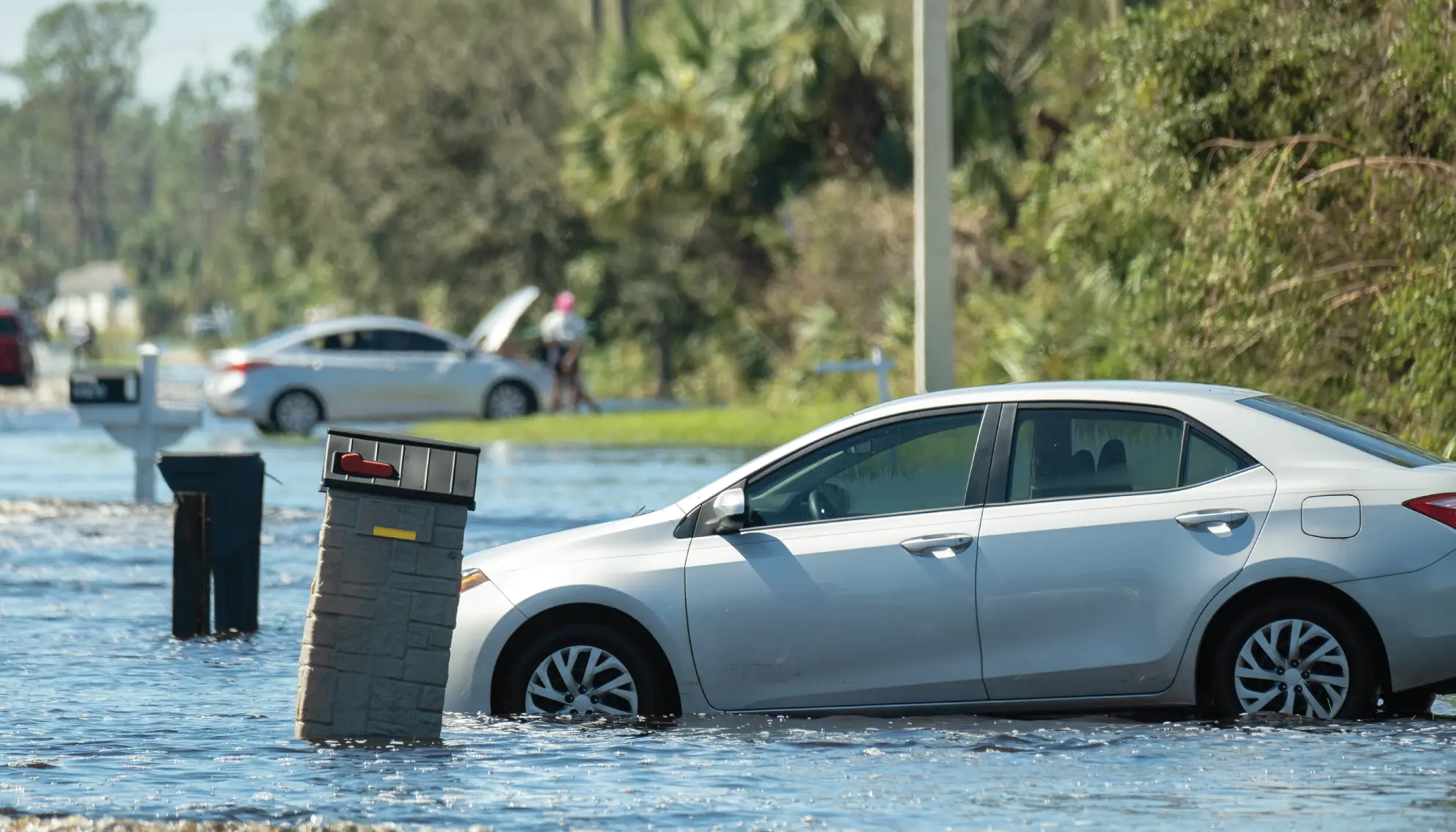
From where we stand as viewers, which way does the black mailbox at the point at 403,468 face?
facing to the left of the viewer

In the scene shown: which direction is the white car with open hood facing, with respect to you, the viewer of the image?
facing to the right of the viewer

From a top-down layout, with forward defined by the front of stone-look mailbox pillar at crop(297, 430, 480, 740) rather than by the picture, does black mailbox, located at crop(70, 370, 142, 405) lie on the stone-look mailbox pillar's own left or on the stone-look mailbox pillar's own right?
on the stone-look mailbox pillar's own right

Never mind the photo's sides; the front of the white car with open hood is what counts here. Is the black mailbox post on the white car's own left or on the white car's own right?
on the white car's own right

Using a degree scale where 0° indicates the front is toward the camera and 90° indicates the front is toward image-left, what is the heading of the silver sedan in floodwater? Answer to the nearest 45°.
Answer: approximately 90°
